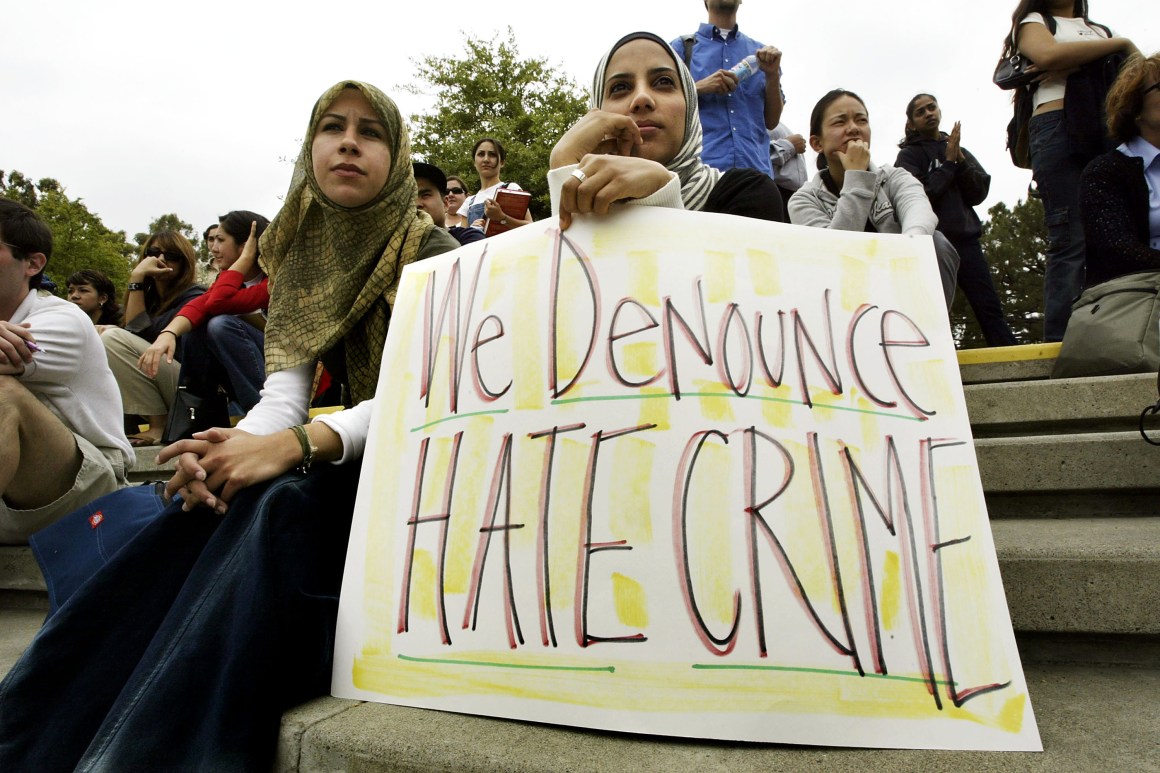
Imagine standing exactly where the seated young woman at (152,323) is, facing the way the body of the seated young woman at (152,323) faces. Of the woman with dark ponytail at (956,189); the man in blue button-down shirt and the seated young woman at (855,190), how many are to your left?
3

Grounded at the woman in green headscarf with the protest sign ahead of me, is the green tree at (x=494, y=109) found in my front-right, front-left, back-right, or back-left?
back-left

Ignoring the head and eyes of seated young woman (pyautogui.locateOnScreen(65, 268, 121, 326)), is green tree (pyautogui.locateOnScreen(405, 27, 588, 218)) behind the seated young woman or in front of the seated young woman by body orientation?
behind

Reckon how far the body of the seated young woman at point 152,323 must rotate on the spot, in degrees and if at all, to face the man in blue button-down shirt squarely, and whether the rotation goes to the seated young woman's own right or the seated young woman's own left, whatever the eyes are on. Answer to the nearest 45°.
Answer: approximately 90° to the seated young woman's own left

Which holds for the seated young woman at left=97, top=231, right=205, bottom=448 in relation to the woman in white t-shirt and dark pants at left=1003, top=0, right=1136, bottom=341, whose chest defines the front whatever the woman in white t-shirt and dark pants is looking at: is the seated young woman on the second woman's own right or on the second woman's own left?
on the second woman's own right

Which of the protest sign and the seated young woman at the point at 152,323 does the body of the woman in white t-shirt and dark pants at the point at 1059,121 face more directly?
the protest sign

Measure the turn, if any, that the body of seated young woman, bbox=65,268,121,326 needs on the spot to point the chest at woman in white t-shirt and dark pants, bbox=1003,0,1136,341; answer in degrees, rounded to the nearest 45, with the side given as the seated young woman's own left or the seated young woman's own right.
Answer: approximately 90° to the seated young woman's own left

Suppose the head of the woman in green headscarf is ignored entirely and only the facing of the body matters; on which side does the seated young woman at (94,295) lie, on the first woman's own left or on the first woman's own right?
on the first woman's own right

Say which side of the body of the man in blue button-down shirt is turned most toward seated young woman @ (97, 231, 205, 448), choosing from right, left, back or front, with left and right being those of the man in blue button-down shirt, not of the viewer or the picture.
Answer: right
